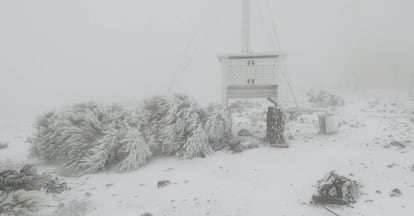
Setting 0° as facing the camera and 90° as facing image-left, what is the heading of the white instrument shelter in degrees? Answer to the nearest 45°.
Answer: approximately 0°

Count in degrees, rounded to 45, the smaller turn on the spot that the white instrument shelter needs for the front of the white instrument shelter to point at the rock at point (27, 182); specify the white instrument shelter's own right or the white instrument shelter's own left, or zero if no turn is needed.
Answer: approximately 45° to the white instrument shelter's own right

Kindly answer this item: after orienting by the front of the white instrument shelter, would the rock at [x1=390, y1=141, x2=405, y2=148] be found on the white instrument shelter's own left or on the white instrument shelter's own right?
on the white instrument shelter's own left

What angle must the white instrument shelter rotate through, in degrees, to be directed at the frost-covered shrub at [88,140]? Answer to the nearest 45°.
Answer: approximately 45° to its right
